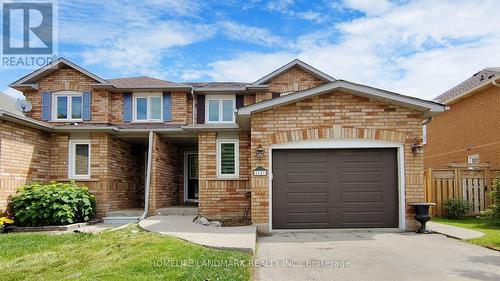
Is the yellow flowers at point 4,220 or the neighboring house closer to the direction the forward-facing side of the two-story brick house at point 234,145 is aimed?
the yellow flowers

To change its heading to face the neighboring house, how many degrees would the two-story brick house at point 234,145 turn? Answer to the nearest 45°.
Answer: approximately 135° to its left

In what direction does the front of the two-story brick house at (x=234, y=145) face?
toward the camera

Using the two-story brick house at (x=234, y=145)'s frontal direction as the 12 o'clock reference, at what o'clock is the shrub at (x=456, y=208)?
The shrub is roughly at 9 o'clock from the two-story brick house.

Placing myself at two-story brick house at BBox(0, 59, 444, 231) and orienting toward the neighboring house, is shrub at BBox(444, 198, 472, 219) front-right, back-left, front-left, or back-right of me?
front-right

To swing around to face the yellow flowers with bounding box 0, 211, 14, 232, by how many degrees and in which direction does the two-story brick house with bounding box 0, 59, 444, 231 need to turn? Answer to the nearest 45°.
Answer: approximately 90° to its right

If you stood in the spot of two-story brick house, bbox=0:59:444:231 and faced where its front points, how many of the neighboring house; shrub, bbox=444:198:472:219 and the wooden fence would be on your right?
0

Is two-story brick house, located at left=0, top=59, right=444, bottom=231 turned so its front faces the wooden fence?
no
